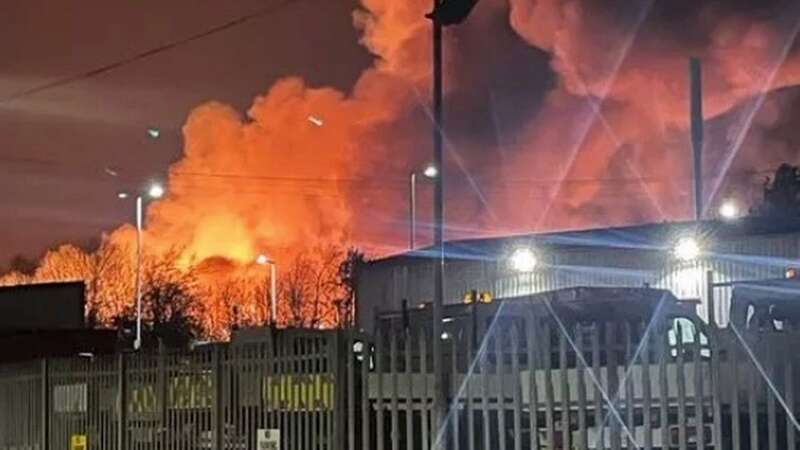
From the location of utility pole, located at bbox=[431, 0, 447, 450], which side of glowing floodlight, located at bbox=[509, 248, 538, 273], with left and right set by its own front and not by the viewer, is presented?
front

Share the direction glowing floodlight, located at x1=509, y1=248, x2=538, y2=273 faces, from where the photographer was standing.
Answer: facing the viewer

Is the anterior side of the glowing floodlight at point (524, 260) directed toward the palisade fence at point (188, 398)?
yes

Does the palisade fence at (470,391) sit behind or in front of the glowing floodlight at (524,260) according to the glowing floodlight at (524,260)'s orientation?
in front
